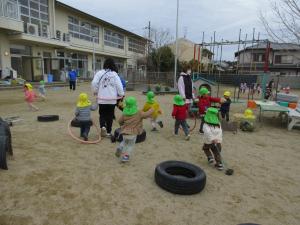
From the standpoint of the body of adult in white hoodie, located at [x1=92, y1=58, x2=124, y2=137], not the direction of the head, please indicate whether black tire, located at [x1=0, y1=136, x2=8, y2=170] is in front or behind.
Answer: behind

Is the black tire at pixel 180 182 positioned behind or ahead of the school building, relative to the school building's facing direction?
ahead

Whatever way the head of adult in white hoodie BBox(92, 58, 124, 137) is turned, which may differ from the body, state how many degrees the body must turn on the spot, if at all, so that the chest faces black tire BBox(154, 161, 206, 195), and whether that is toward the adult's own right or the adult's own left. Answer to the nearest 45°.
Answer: approximately 135° to the adult's own right

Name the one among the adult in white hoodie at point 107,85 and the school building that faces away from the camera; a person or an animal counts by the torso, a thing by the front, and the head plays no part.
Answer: the adult in white hoodie

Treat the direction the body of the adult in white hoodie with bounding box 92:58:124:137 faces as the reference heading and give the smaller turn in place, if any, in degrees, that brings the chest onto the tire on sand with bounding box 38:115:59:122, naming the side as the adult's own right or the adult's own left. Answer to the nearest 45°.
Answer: approximately 45° to the adult's own left

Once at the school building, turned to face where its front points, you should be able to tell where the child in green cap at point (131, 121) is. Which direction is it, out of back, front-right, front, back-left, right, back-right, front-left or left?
front-right

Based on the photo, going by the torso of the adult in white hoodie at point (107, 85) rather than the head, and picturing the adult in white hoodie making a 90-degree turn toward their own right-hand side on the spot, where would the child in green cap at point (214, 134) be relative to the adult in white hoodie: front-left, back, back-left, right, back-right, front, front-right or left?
front-right

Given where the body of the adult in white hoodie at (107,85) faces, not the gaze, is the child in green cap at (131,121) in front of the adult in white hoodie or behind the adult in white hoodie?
behind

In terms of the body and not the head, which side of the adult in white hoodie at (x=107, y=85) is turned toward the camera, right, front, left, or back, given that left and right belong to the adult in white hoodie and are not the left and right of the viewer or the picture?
back

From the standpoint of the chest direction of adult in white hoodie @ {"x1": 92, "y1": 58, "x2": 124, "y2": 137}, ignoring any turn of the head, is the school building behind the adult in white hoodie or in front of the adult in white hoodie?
in front
